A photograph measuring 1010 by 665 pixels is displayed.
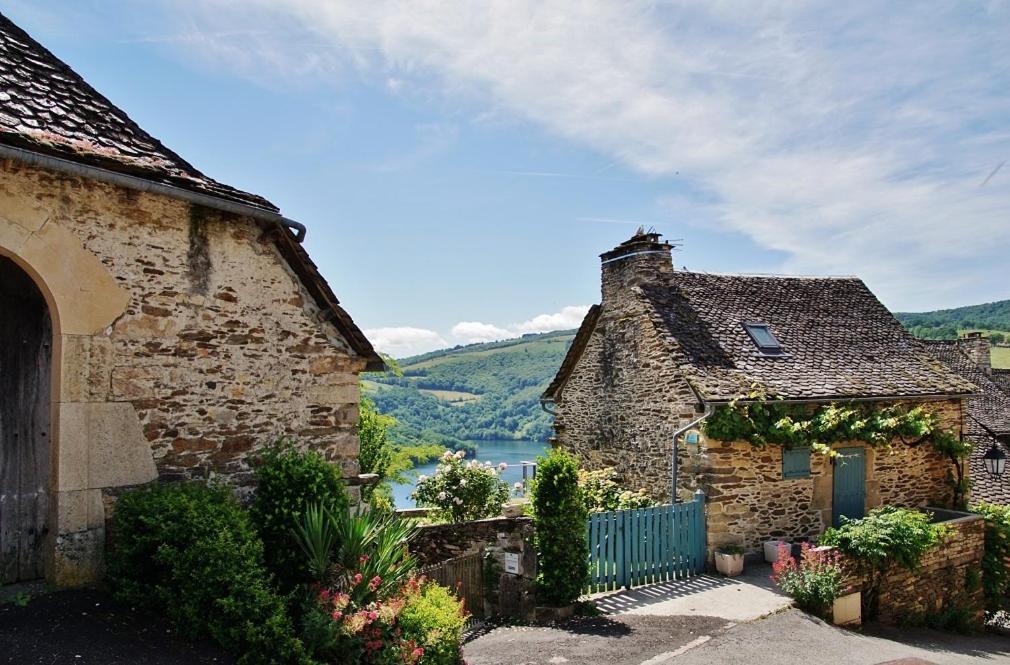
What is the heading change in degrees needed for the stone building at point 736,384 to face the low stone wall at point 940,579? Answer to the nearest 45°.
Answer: approximately 45° to its left

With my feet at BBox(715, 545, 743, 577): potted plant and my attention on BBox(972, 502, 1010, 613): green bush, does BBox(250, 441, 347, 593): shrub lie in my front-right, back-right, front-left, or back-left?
back-right

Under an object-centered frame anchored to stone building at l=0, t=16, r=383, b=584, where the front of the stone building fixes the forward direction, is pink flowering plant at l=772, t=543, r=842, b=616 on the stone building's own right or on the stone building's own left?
on the stone building's own left

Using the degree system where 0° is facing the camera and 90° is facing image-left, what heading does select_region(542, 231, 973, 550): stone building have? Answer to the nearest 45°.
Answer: approximately 315°

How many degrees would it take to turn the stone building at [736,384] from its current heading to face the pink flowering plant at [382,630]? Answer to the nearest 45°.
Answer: approximately 45° to its right

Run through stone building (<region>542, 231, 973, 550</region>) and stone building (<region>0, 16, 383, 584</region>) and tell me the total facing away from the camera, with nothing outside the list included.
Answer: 0

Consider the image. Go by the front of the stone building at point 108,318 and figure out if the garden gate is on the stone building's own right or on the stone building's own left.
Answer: on the stone building's own left

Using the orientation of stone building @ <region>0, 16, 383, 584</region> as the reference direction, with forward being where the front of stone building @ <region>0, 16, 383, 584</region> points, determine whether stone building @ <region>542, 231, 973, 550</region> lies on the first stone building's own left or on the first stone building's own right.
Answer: on the first stone building's own left

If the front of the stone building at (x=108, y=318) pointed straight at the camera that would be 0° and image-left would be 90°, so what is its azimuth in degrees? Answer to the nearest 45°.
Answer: approximately 315°
